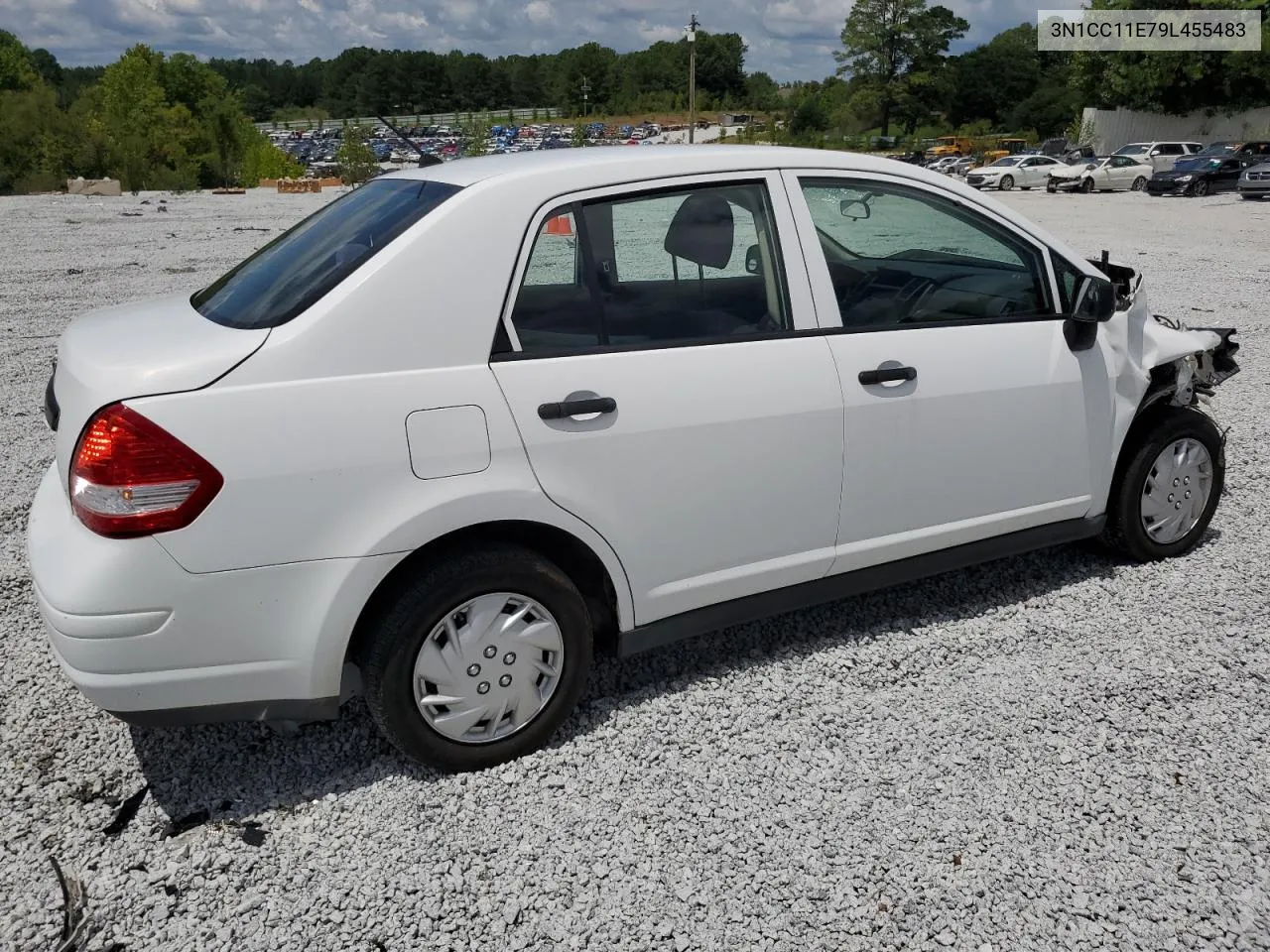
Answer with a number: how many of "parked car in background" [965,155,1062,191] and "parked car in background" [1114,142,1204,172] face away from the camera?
0

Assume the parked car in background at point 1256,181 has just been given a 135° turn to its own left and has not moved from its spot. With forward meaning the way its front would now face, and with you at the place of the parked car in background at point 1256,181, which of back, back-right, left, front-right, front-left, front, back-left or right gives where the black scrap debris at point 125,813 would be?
right

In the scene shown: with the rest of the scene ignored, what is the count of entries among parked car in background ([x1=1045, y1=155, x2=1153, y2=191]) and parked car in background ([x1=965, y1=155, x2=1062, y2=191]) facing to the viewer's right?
0

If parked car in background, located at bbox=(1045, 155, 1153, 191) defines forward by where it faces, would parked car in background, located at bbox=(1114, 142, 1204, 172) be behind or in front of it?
behind

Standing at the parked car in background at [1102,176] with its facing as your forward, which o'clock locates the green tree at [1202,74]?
The green tree is roughly at 5 o'clock from the parked car in background.

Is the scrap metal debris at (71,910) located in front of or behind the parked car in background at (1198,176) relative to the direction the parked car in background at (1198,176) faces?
in front

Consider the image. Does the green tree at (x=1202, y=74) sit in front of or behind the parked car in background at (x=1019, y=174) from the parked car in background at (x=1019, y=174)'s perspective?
behind

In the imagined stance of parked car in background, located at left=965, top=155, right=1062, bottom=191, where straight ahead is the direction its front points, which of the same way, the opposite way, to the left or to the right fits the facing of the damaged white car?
the opposite way

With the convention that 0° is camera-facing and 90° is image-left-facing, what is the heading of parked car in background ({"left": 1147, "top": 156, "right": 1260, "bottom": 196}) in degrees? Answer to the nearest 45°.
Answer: approximately 45°

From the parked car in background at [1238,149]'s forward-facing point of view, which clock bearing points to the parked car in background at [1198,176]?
the parked car in background at [1198,176] is roughly at 11 o'clock from the parked car in background at [1238,149].

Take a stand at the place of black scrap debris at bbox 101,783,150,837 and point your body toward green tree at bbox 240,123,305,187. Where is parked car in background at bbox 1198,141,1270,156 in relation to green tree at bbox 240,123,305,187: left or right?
right
